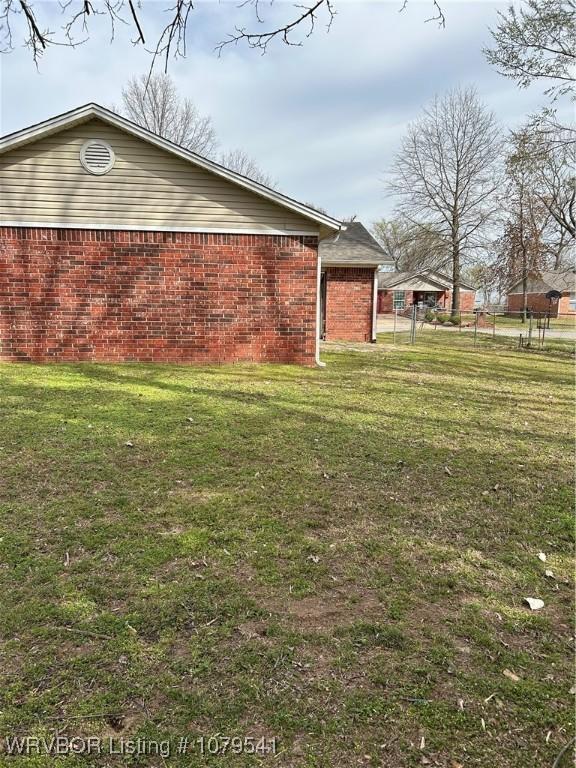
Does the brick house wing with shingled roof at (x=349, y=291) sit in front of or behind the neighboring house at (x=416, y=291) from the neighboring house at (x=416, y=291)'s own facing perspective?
in front

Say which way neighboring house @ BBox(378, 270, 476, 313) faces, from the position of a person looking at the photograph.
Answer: facing the viewer
